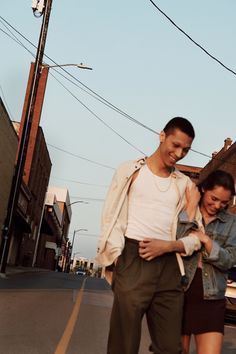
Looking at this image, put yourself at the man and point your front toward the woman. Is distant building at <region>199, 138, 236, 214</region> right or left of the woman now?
left

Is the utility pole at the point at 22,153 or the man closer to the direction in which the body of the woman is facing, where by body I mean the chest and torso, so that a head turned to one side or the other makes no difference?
the man

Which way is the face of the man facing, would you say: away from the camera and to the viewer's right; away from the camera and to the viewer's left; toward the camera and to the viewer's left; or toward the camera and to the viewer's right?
toward the camera and to the viewer's right

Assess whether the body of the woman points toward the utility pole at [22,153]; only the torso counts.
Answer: no

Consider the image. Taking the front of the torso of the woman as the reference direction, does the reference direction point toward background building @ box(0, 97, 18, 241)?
no

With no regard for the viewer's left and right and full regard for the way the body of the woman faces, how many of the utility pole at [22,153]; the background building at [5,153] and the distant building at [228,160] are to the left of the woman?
0

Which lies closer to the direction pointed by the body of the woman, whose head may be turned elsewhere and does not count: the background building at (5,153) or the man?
the man

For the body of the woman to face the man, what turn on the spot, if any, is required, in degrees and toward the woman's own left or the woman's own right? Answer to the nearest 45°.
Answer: approximately 90° to the woman's own right

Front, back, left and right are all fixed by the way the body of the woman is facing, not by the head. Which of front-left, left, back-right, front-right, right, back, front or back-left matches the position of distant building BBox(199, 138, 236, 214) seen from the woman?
back-right

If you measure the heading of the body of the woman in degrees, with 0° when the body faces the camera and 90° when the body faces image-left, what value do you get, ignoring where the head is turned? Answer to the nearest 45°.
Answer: approximately 45°

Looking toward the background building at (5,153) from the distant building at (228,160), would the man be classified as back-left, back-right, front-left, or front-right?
front-left

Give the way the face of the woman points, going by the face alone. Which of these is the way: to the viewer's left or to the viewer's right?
to the viewer's left
